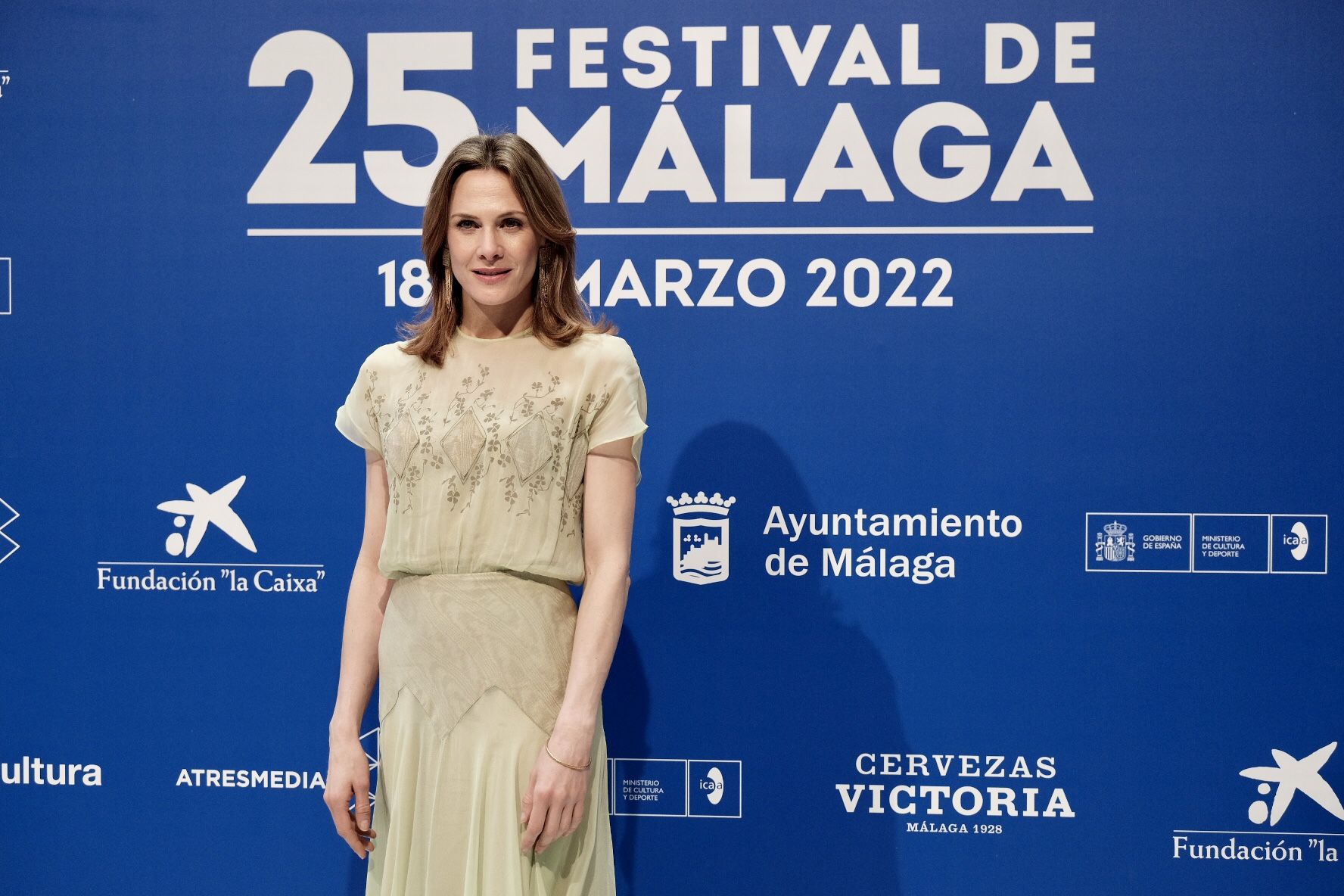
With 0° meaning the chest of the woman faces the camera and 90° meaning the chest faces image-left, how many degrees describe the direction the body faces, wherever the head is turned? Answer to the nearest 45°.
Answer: approximately 0°
